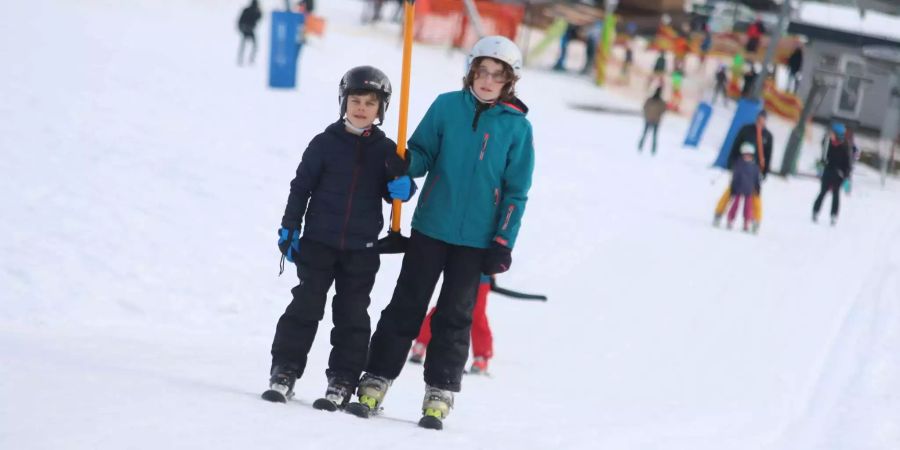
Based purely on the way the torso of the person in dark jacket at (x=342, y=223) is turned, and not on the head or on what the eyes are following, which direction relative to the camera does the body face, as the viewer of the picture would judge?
toward the camera

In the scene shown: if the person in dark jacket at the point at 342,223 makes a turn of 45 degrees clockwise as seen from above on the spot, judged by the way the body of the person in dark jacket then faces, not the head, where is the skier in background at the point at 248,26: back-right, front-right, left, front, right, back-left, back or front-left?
back-right

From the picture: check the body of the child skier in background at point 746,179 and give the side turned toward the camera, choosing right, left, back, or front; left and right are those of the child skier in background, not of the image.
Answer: front

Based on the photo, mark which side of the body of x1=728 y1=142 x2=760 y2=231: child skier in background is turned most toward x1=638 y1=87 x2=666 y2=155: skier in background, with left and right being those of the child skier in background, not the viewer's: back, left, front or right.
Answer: back

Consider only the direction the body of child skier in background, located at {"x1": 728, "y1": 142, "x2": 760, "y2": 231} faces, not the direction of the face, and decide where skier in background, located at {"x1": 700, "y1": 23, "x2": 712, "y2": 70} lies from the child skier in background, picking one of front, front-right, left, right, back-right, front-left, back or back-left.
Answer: back

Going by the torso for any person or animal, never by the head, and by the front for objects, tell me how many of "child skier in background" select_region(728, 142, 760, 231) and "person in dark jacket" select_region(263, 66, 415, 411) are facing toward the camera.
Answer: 2

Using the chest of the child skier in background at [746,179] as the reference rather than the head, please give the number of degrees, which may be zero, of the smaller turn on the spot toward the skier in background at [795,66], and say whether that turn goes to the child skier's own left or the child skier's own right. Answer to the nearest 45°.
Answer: approximately 180°

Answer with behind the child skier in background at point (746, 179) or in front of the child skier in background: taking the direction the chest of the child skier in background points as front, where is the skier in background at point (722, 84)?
behind

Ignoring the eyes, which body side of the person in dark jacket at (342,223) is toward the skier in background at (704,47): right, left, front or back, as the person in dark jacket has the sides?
back

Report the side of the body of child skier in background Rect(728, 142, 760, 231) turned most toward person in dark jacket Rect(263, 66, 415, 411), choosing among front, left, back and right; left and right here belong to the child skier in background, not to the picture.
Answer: front

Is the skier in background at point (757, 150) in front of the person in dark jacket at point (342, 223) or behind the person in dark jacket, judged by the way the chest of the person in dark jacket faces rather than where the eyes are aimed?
behind

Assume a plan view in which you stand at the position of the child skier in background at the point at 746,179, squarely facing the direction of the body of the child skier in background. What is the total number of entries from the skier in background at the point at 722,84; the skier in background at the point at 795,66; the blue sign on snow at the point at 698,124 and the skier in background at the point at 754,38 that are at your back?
4
